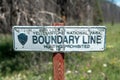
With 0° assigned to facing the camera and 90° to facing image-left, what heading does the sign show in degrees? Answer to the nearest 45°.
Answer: approximately 0°
